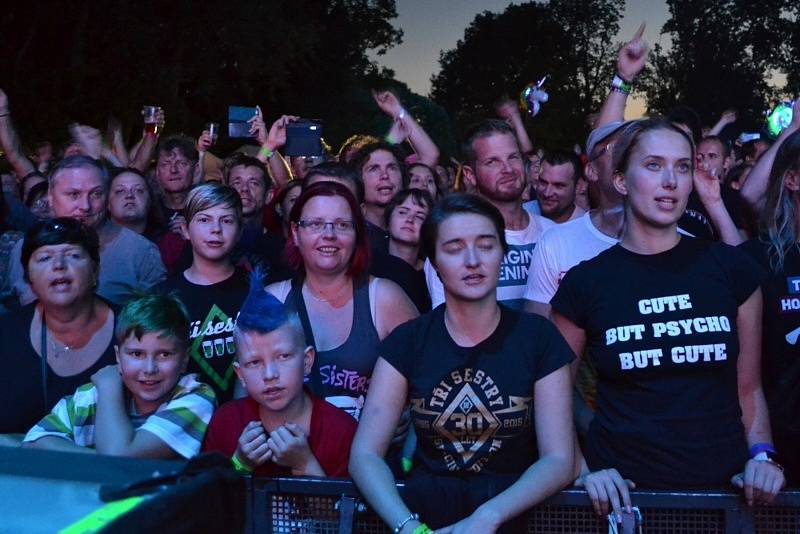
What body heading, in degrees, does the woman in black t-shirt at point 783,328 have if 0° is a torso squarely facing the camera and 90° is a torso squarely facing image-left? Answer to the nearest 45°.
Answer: approximately 315°

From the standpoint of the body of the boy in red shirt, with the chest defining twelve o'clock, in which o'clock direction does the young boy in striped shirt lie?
The young boy in striped shirt is roughly at 4 o'clock from the boy in red shirt.

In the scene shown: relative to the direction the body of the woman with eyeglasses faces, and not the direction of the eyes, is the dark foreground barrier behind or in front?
in front

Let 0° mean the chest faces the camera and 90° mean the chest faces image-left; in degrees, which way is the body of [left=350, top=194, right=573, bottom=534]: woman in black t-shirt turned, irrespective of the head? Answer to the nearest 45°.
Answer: approximately 0°
